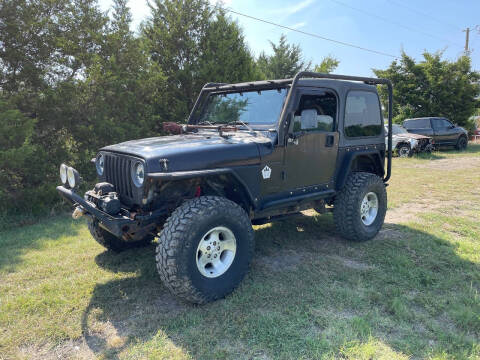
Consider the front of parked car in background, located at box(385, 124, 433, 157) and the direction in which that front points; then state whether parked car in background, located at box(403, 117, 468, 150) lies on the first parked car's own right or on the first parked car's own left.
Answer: on the first parked car's own left

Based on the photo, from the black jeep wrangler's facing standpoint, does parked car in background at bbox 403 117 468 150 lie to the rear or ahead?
to the rear

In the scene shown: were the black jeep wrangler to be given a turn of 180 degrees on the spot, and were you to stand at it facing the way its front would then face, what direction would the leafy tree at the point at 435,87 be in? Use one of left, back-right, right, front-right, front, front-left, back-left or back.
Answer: front

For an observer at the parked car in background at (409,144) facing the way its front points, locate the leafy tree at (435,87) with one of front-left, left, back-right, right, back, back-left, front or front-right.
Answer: back-left

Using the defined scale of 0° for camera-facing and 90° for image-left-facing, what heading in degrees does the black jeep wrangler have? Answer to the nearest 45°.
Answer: approximately 45°

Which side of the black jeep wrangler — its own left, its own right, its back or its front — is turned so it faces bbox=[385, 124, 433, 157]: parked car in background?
back
